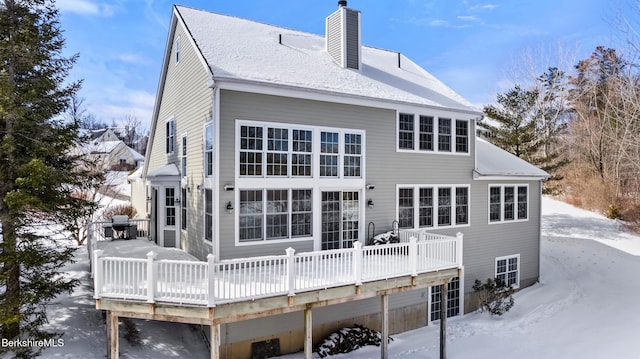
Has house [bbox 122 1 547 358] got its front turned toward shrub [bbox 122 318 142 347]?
no

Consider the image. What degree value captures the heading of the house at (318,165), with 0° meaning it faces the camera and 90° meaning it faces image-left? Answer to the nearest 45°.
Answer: approximately 135°

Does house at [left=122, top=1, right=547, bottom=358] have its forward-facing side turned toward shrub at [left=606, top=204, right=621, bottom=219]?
no

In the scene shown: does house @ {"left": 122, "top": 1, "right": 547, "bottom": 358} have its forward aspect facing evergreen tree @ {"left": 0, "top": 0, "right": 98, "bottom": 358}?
no
